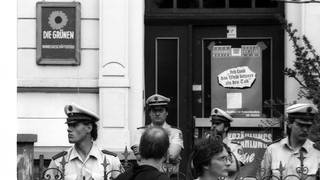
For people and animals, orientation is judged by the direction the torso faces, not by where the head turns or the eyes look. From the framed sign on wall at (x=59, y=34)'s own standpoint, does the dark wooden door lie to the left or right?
on its left

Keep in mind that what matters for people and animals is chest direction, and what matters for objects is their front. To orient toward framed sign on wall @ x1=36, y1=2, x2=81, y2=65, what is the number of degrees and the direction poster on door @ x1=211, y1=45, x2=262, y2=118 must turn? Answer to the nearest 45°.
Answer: approximately 90° to its right

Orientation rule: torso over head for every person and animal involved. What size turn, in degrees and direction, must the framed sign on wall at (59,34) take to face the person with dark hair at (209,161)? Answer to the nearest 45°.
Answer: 0° — it already faces them

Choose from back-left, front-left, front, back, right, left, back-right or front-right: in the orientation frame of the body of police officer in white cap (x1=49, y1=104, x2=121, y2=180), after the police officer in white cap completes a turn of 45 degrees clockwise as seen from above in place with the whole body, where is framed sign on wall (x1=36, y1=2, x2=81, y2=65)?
back-right

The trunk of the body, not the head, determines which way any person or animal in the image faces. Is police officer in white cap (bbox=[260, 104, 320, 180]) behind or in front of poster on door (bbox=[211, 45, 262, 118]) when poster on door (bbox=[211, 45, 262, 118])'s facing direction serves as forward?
in front

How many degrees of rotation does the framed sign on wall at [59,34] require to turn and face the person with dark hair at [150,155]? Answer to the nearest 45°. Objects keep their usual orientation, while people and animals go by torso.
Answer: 0° — it already faces them

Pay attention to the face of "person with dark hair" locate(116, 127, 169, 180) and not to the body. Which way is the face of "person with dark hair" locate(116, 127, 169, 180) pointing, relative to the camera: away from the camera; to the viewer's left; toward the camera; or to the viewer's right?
away from the camera
